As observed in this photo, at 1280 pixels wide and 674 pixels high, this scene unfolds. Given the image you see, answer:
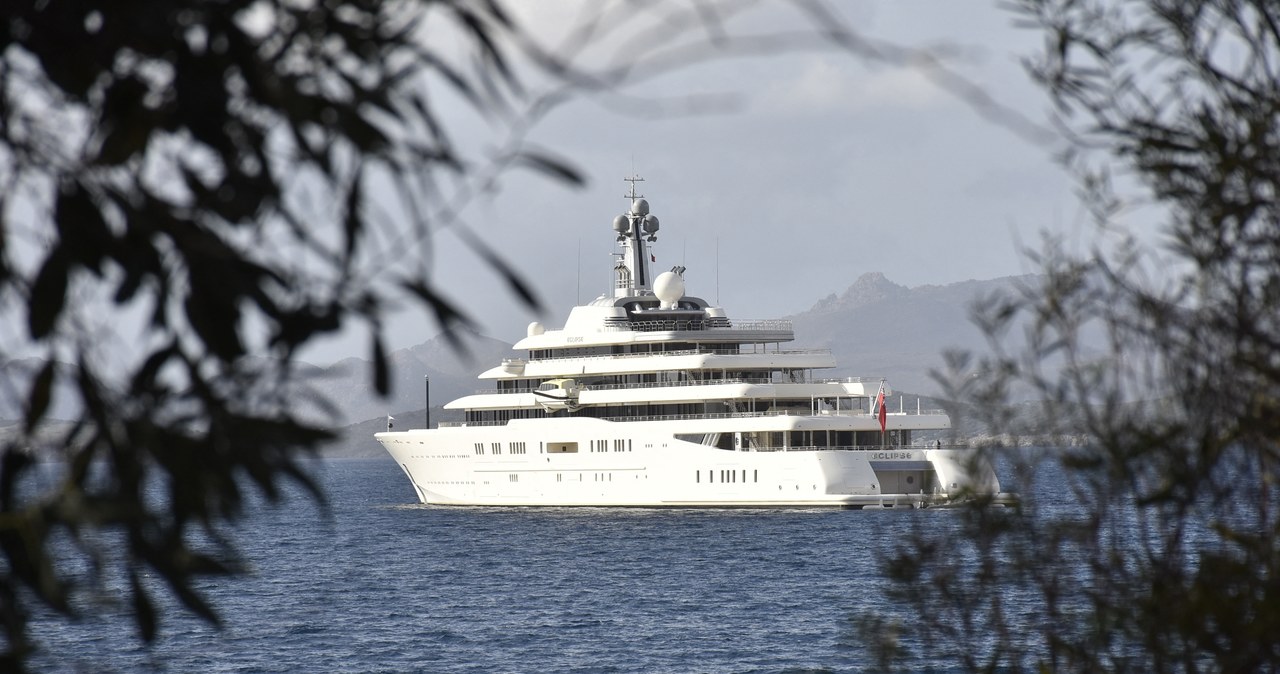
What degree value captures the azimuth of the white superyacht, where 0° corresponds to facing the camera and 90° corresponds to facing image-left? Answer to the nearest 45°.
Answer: approximately 135°
